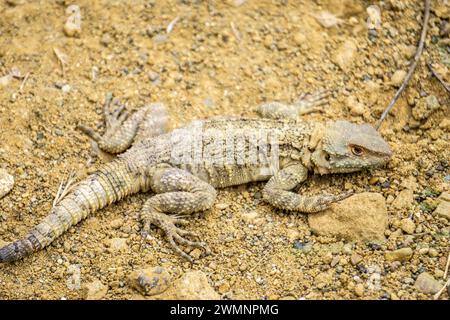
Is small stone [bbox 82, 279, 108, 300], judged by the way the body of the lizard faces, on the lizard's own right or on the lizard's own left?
on the lizard's own right

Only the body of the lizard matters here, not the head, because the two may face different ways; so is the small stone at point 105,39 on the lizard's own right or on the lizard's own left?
on the lizard's own left

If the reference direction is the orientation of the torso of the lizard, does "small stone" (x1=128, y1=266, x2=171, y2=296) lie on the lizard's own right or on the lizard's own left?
on the lizard's own right

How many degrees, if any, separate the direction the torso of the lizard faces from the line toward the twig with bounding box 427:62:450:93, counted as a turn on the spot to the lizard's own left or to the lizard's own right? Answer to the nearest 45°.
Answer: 0° — it already faces it

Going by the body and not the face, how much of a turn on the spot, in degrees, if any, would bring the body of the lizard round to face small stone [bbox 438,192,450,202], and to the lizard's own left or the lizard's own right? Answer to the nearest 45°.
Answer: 0° — it already faces it

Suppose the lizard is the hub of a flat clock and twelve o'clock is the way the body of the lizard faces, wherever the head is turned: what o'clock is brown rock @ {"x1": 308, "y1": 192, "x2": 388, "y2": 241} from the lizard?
The brown rock is roughly at 1 o'clock from the lizard.

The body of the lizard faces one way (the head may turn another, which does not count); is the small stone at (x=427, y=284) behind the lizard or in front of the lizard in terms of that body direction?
in front

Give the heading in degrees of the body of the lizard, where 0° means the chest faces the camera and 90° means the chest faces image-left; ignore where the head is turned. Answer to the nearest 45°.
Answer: approximately 270°

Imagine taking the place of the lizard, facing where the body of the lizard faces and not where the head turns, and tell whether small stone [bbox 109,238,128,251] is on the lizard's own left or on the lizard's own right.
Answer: on the lizard's own right

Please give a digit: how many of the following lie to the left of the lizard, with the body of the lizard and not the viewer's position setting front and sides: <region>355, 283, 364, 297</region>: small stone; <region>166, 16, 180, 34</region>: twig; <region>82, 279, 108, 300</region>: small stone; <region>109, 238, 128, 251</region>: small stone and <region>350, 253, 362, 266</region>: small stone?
1

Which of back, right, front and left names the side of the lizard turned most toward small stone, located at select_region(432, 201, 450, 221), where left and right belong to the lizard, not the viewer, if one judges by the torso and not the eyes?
front

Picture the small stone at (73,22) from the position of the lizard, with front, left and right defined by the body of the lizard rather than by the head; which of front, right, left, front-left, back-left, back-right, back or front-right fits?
back-left

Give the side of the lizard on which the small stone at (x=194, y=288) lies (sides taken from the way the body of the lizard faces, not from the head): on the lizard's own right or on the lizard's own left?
on the lizard's own right

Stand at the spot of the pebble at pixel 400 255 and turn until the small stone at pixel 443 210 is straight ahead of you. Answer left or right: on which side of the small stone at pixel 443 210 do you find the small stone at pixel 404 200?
left

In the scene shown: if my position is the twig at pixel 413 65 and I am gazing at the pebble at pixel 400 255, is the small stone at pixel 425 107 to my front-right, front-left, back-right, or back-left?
front-left

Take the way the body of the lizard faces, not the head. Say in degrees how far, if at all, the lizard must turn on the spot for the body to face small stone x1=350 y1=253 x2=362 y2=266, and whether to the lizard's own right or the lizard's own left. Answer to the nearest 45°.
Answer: approximately 45° to the lizard's own right

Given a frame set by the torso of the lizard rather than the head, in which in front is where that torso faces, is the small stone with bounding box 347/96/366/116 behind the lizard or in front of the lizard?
in front

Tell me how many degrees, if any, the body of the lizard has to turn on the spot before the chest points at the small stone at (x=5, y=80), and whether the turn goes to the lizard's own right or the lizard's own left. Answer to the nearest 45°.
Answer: approximately 135° to the lizard's own left
